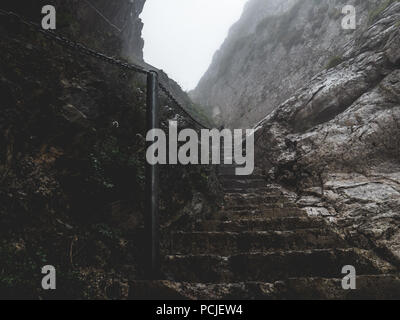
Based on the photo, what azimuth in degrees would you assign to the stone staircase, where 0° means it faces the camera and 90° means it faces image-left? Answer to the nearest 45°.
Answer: approximately 0°
